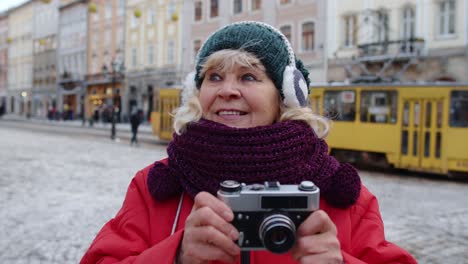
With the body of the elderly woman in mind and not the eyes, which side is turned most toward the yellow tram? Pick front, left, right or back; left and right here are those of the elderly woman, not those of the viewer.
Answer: back

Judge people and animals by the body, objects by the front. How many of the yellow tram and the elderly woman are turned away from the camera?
0
